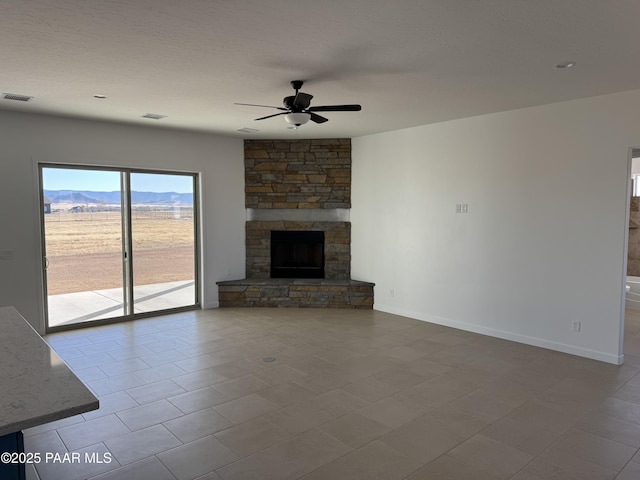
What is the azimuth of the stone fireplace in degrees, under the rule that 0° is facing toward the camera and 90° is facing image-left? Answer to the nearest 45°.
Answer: approximately 0°

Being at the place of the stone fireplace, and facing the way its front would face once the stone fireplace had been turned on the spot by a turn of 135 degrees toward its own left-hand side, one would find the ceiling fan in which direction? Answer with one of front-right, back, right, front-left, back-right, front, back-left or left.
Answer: back-right

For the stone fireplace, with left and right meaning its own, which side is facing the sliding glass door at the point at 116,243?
right
